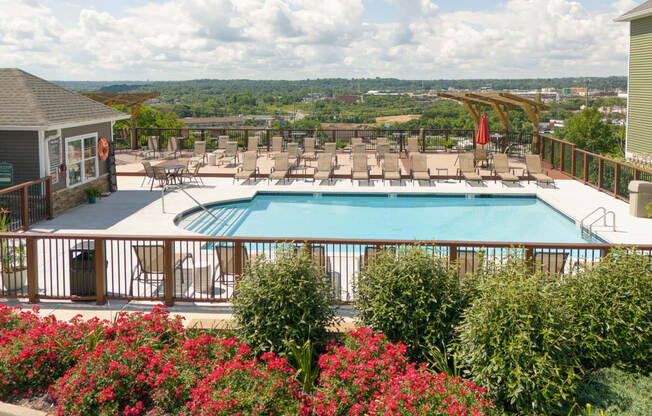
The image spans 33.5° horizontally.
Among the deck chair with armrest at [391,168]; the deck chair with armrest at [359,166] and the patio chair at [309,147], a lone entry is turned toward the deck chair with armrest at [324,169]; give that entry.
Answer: the patio chair

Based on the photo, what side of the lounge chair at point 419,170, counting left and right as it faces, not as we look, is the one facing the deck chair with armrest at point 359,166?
right

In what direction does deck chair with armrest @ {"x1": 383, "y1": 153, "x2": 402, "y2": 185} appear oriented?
toward the camera

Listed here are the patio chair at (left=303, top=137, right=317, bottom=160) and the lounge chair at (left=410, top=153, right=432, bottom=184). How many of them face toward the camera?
2

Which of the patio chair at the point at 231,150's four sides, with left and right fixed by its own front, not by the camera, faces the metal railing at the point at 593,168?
left

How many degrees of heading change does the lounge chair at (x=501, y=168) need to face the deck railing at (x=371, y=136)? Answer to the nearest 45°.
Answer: approximately 180°

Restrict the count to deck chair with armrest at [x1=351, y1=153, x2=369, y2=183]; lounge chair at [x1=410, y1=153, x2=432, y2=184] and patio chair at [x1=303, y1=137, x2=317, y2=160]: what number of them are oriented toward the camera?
3

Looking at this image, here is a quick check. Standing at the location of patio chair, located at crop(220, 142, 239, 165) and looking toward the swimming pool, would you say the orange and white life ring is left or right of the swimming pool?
right

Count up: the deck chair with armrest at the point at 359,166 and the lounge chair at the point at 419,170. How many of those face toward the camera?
2

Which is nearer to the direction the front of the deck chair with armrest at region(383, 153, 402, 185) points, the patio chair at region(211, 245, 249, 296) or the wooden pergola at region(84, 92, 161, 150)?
the patio chair

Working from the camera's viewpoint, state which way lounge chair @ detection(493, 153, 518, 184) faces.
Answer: facing the viewer and to the right of the viewer

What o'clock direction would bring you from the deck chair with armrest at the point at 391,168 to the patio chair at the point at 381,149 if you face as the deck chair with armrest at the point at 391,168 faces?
The patio chair is roughly at 6 o'clock from the deck chair with armrest.

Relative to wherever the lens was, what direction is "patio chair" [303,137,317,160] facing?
facing the viewer

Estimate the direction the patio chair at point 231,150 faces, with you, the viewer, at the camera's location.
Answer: facing the viewer and to the left of the viewer

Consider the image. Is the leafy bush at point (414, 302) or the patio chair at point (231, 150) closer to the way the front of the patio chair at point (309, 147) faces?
the leafy bush
